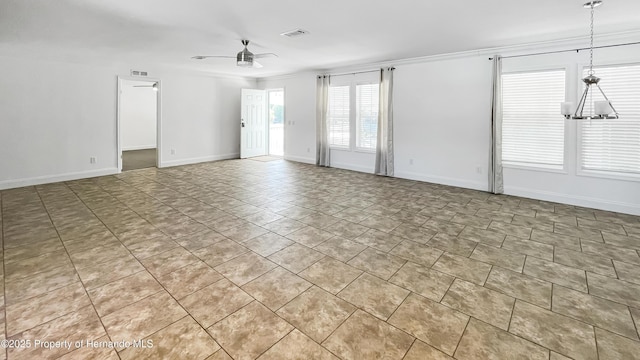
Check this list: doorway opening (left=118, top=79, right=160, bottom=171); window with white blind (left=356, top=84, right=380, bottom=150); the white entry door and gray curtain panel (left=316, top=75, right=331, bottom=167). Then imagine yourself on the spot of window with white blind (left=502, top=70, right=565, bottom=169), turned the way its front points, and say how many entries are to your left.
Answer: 0

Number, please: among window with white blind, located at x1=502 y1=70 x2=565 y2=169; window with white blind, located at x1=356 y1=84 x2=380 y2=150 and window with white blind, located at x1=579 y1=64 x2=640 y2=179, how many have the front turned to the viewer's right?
0

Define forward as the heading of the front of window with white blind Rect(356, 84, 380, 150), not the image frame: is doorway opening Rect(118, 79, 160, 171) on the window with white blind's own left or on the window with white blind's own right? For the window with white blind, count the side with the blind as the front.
on the window with white blind's own right

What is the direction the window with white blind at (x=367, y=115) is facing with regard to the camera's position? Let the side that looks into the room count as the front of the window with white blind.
facing the viewer and to the left of the viewer

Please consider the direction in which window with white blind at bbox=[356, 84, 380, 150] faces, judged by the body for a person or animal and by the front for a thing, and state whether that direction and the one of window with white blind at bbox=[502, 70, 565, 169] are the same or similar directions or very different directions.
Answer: same or similar directions

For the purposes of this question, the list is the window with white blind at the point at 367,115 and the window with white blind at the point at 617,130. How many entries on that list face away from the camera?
0

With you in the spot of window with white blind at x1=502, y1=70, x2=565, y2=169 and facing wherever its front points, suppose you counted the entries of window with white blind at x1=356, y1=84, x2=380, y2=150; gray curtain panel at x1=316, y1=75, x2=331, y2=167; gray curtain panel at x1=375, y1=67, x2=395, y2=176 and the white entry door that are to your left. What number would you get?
0

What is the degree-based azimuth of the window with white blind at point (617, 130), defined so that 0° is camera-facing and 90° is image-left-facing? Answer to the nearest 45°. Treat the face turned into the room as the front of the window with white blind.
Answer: approximately 45°

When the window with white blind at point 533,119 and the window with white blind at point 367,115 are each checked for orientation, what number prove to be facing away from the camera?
0

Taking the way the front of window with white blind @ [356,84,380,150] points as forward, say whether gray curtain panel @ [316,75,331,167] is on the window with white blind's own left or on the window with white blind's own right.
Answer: on the window with white blind's own right
